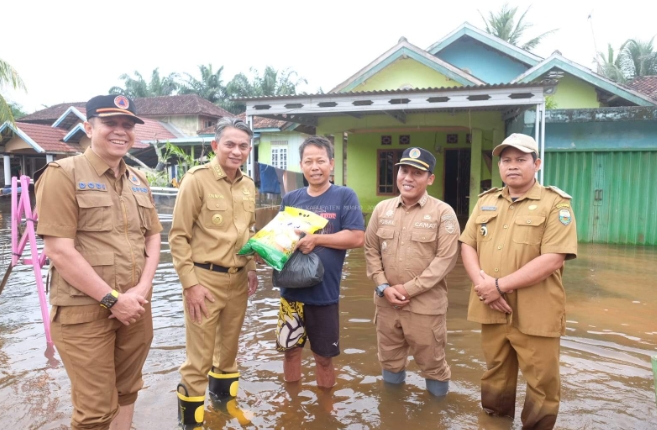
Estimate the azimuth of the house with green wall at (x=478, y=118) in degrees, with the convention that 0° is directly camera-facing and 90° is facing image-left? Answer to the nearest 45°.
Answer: approximately 0°

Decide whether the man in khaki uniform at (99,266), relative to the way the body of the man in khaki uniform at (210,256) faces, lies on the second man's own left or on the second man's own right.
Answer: on the second man's own right

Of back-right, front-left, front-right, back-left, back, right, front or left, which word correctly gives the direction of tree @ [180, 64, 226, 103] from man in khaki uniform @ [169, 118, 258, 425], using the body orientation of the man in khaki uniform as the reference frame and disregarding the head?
back-left

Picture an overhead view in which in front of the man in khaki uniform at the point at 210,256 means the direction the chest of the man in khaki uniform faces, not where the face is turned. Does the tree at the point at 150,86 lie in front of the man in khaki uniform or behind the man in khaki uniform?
behind

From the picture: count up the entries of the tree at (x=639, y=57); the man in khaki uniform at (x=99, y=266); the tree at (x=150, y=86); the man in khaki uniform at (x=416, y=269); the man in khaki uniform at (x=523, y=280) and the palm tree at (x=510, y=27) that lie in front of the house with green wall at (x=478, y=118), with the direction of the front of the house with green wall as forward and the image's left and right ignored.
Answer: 3

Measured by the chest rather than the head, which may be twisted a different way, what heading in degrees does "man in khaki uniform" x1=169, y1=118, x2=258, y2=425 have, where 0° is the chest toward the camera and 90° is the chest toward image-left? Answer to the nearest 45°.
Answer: approximately 315°

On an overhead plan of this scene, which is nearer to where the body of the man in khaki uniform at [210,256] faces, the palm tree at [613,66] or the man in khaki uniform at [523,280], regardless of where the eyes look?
the man in khaki uniform

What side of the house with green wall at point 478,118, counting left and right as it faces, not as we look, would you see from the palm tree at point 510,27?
back
